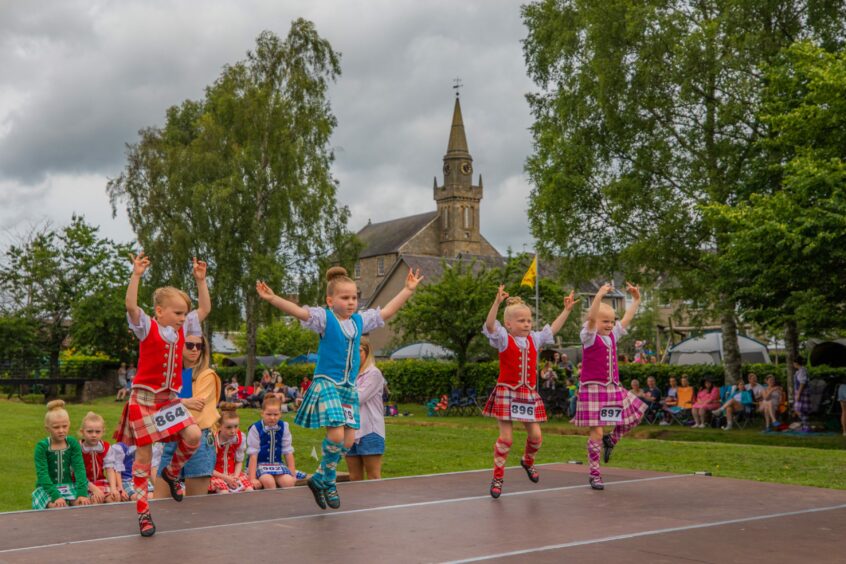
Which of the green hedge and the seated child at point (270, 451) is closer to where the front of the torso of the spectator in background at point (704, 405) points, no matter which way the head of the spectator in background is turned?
the seated child

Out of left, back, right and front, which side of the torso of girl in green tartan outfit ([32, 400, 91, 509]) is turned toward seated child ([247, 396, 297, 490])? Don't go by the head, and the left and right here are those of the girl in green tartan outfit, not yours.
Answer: left

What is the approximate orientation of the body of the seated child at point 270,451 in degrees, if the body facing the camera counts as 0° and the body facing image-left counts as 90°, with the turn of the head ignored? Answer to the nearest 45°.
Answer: approximately 0°

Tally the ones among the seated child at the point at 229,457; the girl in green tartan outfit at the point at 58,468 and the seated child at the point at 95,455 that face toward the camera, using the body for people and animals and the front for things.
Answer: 3

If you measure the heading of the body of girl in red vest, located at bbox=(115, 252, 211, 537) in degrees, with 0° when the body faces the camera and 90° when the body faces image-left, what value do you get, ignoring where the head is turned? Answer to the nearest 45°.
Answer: approximately 315°

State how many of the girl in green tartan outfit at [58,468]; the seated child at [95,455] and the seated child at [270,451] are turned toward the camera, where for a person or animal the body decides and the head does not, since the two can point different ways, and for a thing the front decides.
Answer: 3

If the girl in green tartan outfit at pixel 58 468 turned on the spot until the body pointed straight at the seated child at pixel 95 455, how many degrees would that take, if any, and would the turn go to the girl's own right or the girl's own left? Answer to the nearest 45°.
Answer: approximately 135° to the girl's own left

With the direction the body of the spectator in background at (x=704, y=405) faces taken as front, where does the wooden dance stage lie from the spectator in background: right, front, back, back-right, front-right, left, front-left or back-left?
front-left

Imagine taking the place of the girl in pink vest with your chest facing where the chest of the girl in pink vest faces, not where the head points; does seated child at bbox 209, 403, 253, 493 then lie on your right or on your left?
on your right
